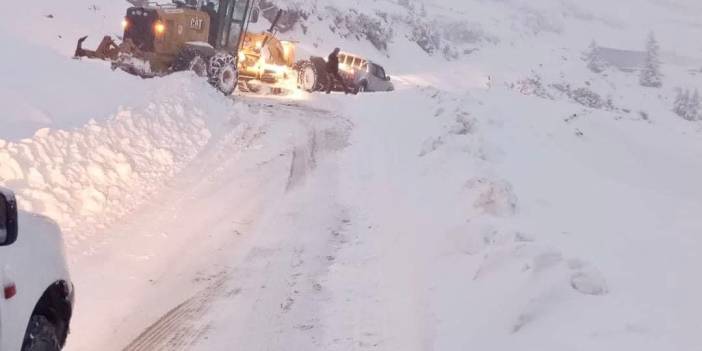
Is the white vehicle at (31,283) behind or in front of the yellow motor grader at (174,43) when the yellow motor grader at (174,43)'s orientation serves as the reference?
behind

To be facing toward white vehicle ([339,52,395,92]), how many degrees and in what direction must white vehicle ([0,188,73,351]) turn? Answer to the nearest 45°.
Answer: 0° — it already faces it

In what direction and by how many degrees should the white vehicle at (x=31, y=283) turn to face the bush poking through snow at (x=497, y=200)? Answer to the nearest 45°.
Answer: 0° — it already faces it

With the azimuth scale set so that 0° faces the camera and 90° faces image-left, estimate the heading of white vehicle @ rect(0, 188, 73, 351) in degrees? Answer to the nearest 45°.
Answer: approximately 225°
